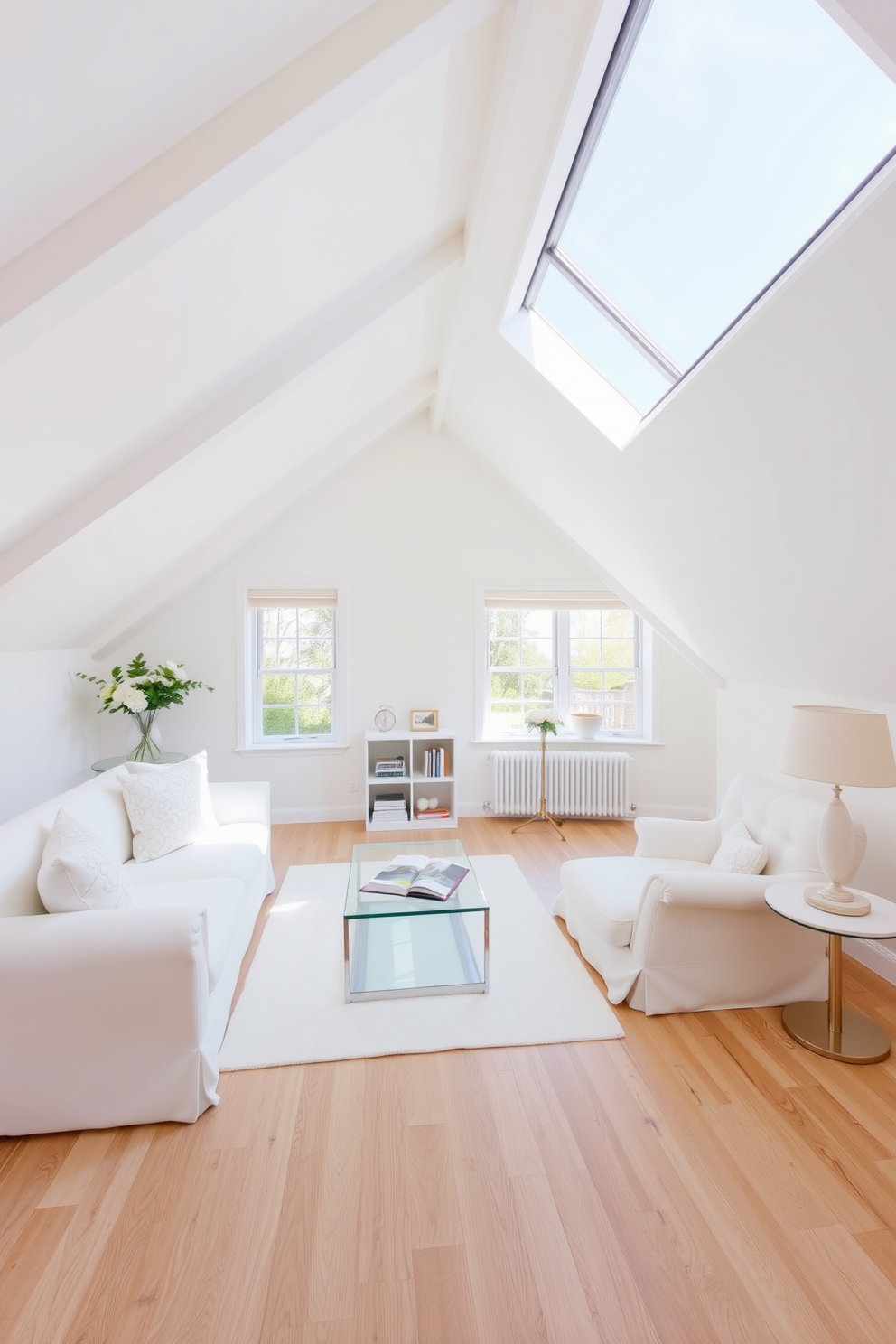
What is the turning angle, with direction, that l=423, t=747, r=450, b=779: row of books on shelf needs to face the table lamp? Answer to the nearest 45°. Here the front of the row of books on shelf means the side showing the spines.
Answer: approximately 45° to its left

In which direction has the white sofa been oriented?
to the viewer's right

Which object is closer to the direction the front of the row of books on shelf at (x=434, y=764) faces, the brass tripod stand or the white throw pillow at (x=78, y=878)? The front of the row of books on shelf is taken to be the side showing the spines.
the white throw pillow

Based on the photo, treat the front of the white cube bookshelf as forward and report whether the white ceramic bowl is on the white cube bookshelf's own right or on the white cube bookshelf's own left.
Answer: on the white cube bookshelf's own left

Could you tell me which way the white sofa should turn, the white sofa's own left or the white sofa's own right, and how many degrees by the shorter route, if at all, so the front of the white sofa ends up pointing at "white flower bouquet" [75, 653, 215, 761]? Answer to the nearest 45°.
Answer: approximately 90° to the white sofa's own left
